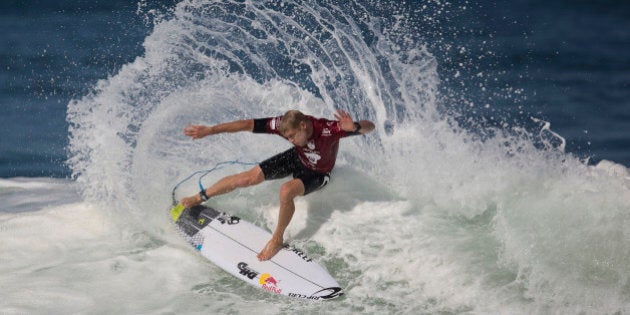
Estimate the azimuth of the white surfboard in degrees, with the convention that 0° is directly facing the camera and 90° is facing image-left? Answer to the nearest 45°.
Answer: approximately 315°
